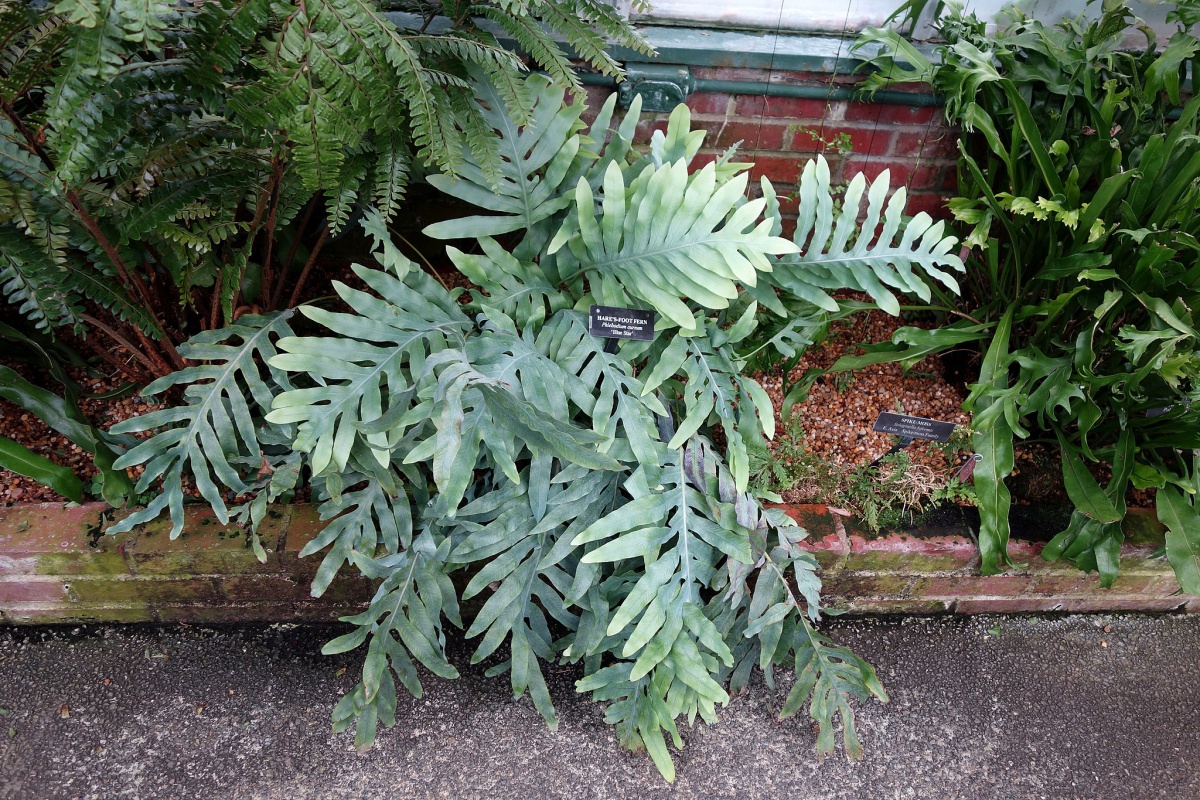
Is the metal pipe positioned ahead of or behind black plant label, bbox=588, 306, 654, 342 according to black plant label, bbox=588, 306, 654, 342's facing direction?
behind

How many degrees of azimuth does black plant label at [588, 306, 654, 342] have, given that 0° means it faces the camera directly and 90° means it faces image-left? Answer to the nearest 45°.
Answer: approximately 0°

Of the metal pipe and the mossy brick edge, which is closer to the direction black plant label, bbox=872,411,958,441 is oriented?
the mossy brick edge

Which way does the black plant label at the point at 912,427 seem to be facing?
toward the camera

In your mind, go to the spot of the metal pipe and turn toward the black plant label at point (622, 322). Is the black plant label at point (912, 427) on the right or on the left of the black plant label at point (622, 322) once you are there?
left

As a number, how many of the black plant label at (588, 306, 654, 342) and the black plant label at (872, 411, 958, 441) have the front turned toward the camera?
2

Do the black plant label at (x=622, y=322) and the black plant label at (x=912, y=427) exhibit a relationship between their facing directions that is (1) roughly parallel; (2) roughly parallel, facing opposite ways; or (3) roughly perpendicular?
roughly parallel
